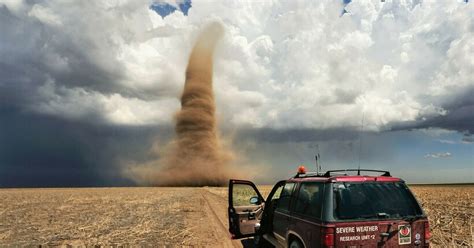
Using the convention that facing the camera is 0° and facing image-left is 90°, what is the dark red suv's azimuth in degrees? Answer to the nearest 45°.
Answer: approximately 135°
